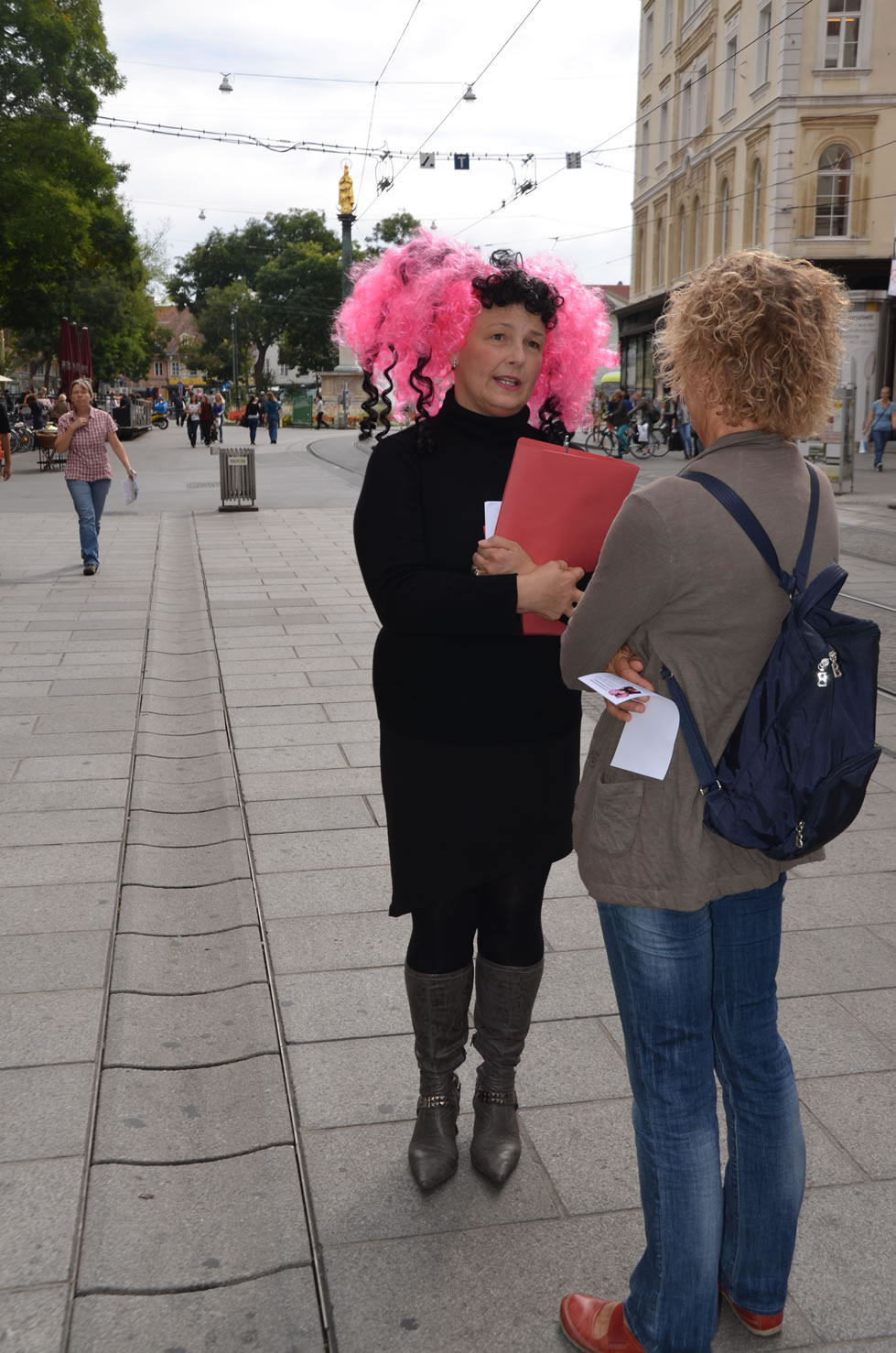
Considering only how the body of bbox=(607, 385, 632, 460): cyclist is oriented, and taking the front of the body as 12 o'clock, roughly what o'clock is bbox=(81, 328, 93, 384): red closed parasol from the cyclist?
The red closed parasol is roughly at 12 o'clock from the cyclist.

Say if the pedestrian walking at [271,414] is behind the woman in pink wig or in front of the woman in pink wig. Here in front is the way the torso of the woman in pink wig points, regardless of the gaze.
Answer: behind

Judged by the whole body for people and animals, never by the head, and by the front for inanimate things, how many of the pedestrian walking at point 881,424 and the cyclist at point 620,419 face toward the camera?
1

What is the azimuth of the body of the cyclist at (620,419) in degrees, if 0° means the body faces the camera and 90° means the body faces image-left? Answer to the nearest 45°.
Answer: approximately 90°

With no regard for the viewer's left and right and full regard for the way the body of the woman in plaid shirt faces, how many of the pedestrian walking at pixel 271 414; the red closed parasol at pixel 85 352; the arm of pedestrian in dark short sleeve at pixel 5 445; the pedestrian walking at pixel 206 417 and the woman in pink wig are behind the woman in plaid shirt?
4

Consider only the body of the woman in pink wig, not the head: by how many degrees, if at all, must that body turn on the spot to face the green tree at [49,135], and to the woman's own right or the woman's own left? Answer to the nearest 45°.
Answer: approximately 135° to the woman's own left

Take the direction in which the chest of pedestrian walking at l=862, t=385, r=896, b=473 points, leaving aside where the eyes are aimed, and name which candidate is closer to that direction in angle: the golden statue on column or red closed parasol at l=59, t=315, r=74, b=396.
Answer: the red closed parasol

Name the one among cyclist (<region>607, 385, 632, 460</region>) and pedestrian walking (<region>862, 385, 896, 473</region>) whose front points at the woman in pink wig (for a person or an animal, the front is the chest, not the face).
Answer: the pedestrian walking

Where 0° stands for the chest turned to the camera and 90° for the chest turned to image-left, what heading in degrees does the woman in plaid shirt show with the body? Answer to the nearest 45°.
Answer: approximately 0°
